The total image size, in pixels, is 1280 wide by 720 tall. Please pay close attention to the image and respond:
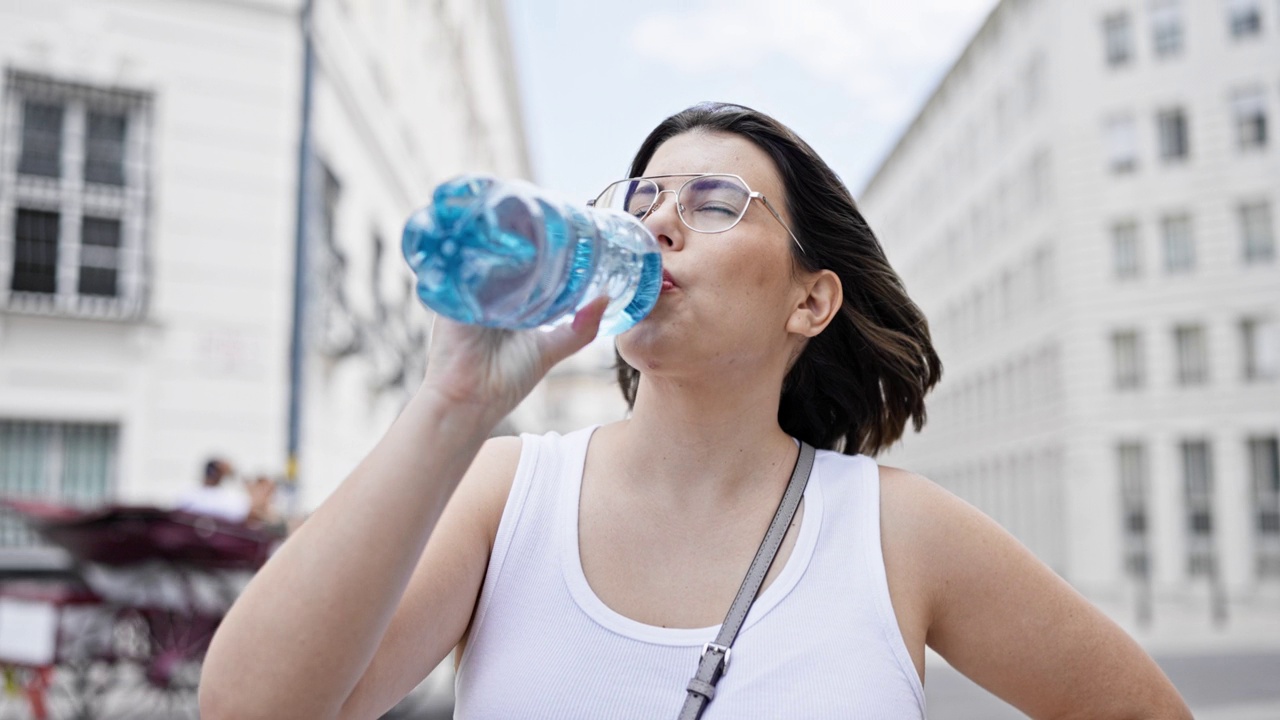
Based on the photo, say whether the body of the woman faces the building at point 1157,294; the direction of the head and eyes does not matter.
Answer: no

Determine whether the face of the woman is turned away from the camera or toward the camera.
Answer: toward the camera

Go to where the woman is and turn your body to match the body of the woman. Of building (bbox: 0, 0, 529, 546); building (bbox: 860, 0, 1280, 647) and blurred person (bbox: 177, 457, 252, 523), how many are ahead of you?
0

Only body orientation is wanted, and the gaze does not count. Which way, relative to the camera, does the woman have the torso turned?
toward the camera

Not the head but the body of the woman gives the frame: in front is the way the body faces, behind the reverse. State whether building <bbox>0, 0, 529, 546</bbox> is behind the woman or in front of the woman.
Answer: behind

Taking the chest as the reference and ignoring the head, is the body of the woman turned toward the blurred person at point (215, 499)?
no
